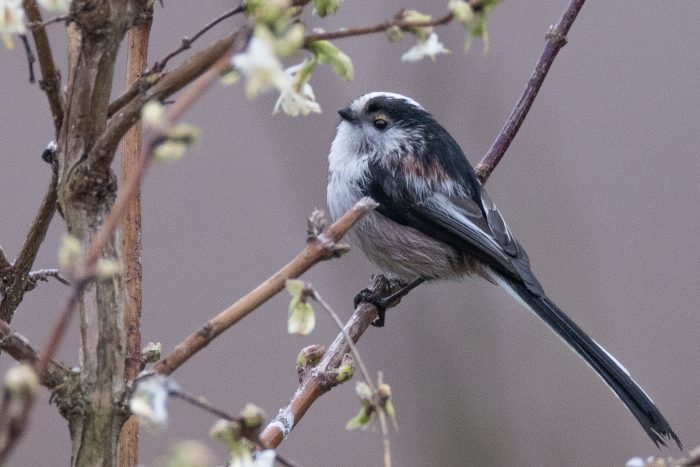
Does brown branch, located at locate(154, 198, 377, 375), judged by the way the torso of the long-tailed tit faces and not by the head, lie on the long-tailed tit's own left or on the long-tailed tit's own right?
on the long-tailed tit's own left

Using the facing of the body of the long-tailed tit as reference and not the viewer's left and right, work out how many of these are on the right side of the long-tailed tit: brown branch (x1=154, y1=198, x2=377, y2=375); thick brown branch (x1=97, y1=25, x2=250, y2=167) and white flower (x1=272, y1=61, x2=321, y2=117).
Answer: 0

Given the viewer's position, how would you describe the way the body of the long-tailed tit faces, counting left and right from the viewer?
facing to the left of the viewer
